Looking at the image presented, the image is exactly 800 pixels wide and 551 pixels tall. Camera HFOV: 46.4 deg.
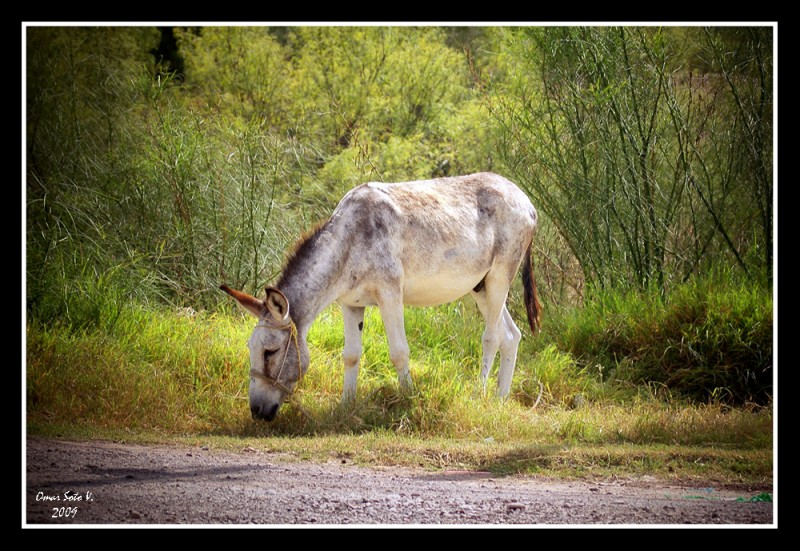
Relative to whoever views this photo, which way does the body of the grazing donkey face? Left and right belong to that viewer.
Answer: facing to the left of the viewer

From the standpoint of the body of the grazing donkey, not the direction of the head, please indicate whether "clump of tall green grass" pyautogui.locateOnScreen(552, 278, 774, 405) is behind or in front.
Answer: behind
